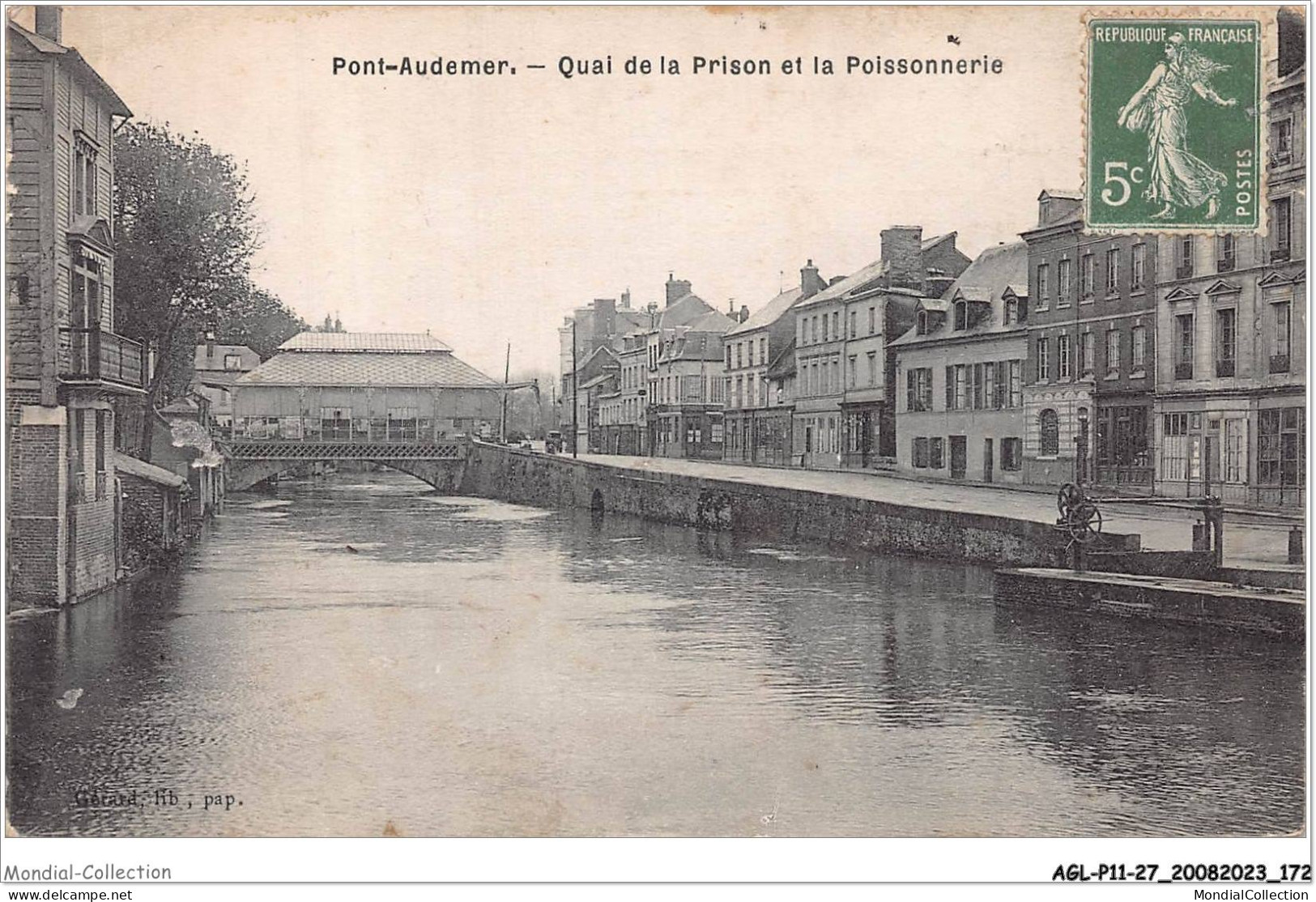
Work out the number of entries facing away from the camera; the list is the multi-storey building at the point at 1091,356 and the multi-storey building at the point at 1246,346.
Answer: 0

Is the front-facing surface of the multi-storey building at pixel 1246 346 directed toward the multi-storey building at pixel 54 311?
yes

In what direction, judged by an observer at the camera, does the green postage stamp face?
facing the viewer

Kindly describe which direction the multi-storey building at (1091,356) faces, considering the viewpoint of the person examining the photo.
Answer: facing the viewer and to the left of the viewer

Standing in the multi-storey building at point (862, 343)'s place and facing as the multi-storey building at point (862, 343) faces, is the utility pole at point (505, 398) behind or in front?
in front

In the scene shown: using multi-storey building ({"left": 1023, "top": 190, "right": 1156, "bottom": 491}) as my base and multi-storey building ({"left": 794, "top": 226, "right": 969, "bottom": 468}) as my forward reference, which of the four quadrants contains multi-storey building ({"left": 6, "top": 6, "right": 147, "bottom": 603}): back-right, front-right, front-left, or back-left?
back-left

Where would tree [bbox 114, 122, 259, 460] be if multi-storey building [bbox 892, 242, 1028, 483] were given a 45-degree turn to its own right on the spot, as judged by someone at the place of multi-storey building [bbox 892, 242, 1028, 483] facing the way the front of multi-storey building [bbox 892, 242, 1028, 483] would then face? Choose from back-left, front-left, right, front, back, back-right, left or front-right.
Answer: front-left

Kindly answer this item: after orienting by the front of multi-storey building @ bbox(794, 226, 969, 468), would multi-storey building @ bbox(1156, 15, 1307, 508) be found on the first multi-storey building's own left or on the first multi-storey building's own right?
on the first multi-storey building's own left

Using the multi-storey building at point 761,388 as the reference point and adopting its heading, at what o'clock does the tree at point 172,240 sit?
The tree is roughly at 11 o'clock from the multi-storey building.
